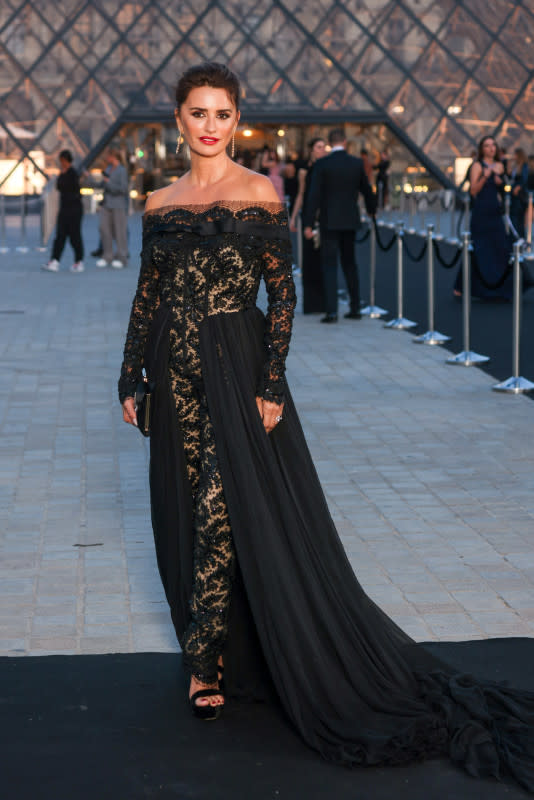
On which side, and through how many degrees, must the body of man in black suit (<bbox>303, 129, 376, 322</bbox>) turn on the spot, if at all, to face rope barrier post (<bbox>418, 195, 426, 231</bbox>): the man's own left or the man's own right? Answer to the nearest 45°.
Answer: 0° — they already face it

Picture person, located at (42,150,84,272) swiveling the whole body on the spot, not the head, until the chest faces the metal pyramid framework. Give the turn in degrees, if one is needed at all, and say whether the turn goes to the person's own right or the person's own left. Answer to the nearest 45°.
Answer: approximately 90° to the person's own right

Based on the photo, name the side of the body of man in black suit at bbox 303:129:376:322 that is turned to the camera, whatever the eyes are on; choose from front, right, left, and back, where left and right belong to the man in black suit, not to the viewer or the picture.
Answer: back

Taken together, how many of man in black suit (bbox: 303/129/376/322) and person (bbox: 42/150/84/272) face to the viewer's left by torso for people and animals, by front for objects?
1

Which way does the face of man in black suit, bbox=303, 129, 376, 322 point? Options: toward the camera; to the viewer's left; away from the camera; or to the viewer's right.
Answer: away from the camera

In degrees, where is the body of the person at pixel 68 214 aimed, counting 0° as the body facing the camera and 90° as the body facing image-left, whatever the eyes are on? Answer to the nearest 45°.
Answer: approximately 90°

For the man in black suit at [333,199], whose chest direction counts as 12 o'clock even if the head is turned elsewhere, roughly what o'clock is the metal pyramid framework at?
The metal pyramid framework is roughly at 12 o'clock from the man in black suit.

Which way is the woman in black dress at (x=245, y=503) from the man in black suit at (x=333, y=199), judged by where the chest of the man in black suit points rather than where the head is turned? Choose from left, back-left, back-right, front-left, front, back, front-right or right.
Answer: back

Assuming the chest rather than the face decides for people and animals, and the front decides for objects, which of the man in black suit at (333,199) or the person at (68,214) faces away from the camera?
the man in black suit
